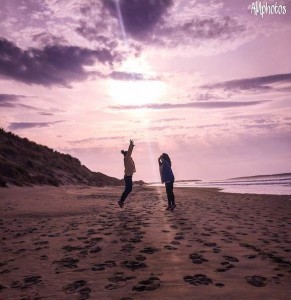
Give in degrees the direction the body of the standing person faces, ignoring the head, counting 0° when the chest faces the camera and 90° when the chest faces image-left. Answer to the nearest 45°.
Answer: approximately 90°

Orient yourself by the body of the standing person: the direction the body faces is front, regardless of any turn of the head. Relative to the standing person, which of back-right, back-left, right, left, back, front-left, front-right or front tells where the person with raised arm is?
front
